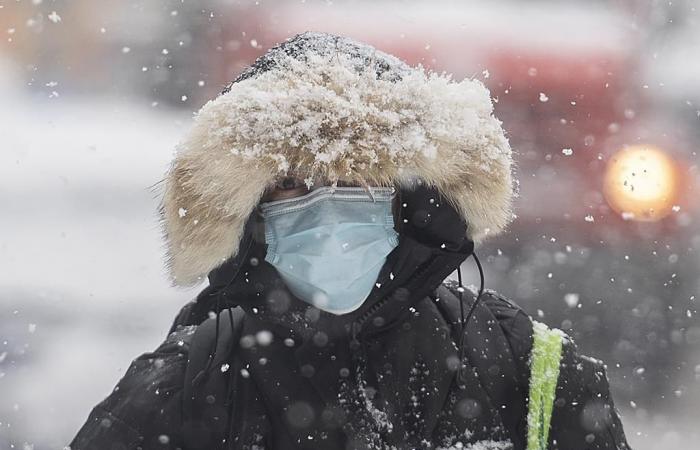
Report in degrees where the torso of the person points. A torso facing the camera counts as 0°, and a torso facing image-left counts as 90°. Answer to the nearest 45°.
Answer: approximately 0°
